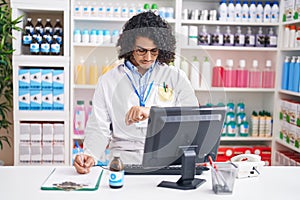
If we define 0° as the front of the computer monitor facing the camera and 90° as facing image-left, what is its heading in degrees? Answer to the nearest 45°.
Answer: approximately 135°

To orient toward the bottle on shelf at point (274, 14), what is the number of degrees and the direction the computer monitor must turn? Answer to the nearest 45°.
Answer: approximately 45° to its right

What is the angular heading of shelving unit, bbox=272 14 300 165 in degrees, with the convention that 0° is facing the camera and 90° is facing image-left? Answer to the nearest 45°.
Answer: approximately 45°

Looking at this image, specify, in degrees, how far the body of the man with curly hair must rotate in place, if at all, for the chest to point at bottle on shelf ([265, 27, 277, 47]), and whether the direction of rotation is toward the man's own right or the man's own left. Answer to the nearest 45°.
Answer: approximately 135° to the man's own left

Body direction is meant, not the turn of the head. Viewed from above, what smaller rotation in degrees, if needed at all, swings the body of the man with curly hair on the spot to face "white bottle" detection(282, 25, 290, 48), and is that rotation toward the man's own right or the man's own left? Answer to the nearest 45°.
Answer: approximately 135° to the man's own left

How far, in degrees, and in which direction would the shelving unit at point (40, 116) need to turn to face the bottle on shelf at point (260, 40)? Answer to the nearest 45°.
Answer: approximately 90° to its left

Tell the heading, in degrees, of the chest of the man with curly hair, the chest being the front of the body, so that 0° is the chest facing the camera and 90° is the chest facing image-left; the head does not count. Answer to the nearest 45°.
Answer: approximately 0°
